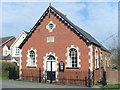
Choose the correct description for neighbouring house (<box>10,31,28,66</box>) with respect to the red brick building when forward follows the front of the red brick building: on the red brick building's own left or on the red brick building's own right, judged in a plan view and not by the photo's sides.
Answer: on the red brick building's own right

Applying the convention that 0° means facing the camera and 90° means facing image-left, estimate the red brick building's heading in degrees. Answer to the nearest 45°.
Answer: approximately 45°
